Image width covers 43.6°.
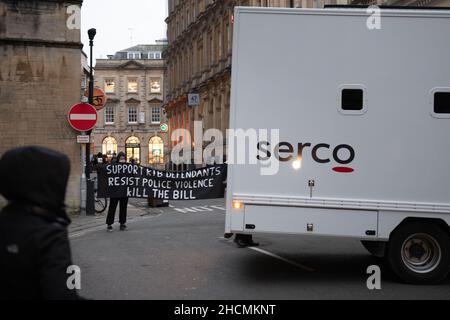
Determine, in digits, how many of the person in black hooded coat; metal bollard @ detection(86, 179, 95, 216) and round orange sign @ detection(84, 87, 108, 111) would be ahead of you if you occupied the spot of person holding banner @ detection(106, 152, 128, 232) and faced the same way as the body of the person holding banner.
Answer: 1

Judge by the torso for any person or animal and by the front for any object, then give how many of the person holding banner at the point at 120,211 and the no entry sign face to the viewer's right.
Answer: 0

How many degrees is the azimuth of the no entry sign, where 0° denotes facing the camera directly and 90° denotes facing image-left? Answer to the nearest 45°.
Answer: approximately 0°

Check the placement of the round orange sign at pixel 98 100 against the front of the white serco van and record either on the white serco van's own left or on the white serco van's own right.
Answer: on the white serco van's own left

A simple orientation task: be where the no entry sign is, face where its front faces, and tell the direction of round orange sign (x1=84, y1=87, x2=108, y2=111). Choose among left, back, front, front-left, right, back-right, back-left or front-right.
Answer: back

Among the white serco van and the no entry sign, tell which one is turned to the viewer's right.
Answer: the white serco van

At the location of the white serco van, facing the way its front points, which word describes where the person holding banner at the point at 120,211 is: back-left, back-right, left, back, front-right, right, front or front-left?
back-left

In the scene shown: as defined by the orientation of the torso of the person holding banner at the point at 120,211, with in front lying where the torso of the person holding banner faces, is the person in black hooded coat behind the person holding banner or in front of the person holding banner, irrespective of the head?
in front

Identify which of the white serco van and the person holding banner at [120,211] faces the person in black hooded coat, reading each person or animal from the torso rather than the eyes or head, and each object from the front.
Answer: the person holding banner

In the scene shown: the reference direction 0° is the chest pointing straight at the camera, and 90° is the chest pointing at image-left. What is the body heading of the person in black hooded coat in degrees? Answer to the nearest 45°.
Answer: approximately 225°

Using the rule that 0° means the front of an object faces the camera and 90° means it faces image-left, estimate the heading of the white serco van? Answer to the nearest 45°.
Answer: approximately 270°

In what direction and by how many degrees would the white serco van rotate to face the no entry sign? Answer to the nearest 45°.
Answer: approximately 135° to its left

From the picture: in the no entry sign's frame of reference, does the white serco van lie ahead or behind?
ahead
